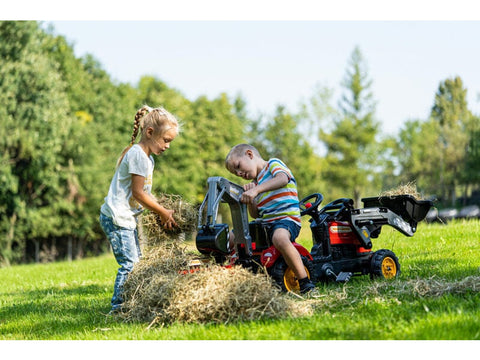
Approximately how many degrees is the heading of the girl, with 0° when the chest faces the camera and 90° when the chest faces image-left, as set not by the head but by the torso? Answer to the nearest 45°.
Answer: approximately 270°

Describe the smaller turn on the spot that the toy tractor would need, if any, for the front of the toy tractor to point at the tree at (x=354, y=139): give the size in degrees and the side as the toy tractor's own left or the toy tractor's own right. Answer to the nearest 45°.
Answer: approximately 45° to the toy tractor's own left

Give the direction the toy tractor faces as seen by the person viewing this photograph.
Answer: facing away from the viewer and to the right of the viewer

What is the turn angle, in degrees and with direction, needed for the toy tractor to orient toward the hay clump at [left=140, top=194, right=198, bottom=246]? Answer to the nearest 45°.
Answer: approximately 135° to its left

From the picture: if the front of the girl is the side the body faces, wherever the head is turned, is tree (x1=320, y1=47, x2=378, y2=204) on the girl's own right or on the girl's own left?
on the girl's own left

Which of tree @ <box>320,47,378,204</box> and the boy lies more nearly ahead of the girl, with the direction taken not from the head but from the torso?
the boy

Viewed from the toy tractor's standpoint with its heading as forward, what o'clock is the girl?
The girl is roughly at 7 o'clock from the toy tractor.

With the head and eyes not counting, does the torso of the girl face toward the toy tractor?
yes

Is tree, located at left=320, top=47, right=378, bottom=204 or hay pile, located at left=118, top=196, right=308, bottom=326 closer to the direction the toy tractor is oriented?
the tree

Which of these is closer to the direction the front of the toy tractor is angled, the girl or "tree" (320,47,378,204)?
the tree
